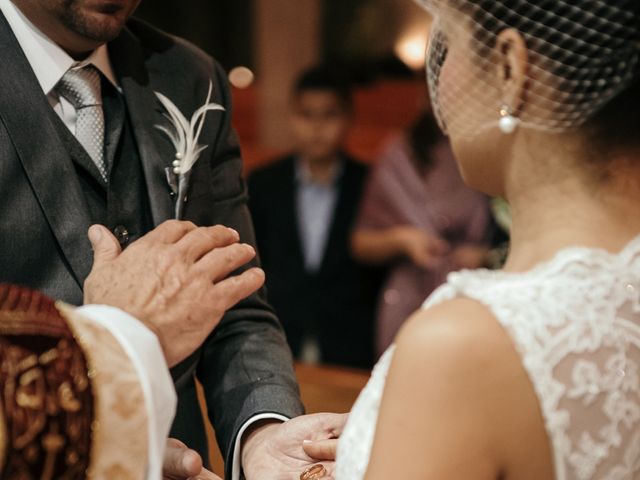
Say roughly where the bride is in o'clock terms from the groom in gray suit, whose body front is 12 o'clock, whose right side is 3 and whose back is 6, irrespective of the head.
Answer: The bride is roughly at 12 o'clock from the groom in gray suit.

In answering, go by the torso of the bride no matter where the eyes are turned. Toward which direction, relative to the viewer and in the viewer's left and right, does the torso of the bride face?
facing away from the viewer and to the left of the viewer

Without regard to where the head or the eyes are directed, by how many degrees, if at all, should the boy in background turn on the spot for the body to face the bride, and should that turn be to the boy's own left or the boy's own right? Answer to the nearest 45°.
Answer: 0° — they already face them

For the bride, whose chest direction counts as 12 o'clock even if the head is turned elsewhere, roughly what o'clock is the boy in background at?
The boy in background is roughly at 1 o'clock from the bride.

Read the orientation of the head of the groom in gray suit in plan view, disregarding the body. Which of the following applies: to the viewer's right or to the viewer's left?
to the viewer's right

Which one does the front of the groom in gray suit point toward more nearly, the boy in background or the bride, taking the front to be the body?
the bride

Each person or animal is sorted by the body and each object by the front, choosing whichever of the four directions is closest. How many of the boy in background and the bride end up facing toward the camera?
1

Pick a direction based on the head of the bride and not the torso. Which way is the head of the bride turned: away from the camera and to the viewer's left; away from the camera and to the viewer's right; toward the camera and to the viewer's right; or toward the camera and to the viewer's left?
away from the camera and to the viewer's left

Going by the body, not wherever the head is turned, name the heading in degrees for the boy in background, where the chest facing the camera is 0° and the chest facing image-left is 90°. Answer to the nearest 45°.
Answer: approximately 0°
